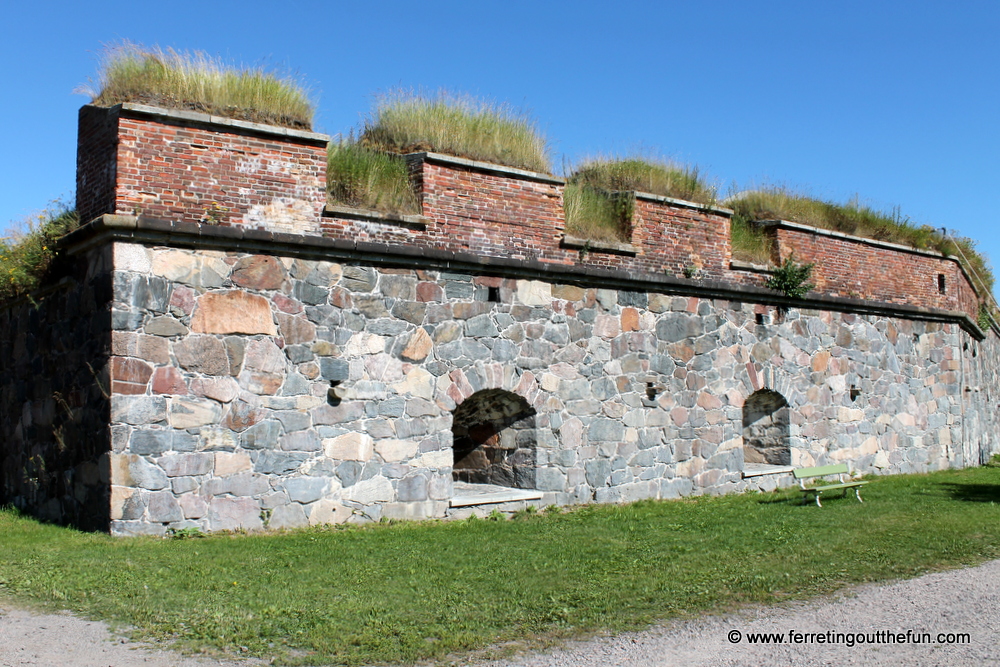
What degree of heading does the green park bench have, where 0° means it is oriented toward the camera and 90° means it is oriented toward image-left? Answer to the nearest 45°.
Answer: approximately 315°

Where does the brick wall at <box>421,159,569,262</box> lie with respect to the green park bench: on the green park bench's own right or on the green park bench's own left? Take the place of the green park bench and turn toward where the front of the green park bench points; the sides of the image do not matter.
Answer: on the green park bench's own right

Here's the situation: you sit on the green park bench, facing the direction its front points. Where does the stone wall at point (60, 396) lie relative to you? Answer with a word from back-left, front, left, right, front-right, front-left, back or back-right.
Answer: right
